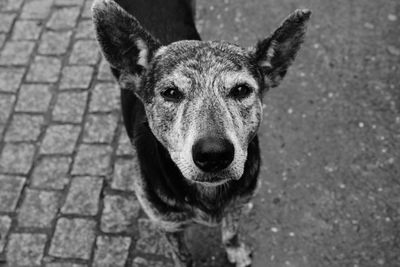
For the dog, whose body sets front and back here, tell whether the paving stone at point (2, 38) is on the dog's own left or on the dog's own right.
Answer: on the dog's own right

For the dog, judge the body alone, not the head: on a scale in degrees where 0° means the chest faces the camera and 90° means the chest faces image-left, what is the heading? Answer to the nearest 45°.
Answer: approximately 0°
